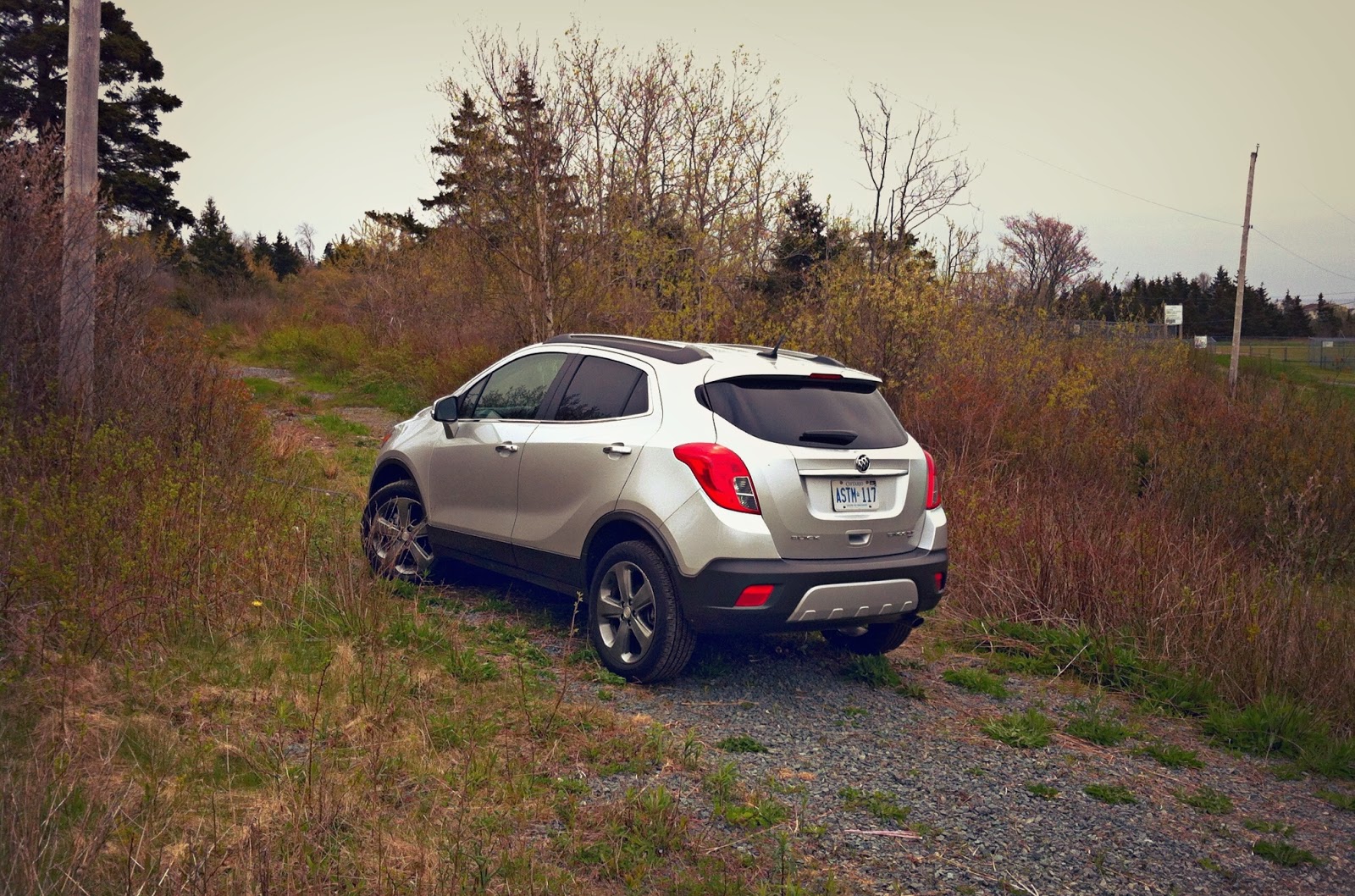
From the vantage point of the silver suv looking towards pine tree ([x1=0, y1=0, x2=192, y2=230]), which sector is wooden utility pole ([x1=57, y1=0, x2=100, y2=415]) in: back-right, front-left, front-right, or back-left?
front-left

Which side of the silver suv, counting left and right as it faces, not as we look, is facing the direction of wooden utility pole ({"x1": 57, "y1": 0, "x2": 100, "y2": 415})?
front

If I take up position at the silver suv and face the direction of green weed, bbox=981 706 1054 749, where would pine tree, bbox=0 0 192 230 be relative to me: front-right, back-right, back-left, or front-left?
back-left

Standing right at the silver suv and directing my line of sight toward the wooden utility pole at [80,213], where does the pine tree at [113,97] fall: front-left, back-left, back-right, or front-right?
front-right

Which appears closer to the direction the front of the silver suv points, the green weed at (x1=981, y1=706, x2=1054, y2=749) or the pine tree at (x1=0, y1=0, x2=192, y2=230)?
the pine tree

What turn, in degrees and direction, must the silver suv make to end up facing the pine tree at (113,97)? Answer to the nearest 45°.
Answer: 0° — it already faces it

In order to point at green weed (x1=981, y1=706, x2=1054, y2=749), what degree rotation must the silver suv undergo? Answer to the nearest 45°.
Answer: approximately 135° to its right

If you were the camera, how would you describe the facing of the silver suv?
facing away from the viewer and to the left of the viewer
